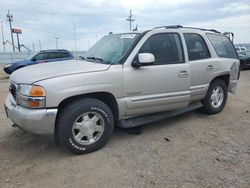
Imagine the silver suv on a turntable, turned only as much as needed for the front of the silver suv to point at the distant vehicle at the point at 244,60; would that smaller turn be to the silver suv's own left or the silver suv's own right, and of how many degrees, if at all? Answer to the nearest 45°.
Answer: approximately 180°

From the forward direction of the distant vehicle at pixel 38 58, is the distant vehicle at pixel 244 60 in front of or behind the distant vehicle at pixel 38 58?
behind

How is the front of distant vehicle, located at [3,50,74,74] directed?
to the viewer's left

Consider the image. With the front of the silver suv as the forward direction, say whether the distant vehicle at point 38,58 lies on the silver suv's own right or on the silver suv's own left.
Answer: on the silver suv's own right

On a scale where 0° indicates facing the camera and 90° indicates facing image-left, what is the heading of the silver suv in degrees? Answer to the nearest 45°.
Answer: approximately 45°

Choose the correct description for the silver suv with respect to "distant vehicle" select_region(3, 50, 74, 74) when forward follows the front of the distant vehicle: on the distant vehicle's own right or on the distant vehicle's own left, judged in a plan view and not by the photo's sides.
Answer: on the distant vehicle's own left
